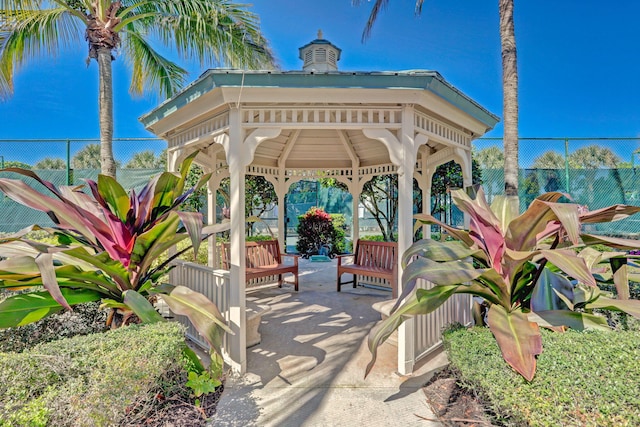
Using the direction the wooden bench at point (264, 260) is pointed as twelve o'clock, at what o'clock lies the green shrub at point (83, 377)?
The green shrub is roughly at 2 o'clock from the wooden bench.

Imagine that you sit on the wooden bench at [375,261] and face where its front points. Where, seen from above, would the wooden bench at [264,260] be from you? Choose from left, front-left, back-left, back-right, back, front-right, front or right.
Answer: front-right

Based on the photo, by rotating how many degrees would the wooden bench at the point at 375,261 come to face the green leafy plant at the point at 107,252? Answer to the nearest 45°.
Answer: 0° — it already faces it

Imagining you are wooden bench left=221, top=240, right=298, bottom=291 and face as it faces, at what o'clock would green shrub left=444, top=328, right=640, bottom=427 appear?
The green shrub is roughly at 1 o'clock from the wooden bench.

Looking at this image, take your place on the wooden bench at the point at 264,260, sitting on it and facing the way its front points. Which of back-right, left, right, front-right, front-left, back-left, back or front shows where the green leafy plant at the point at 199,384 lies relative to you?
front-right

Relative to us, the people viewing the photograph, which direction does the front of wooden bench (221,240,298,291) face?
facing the viewer and to the right of the viewer

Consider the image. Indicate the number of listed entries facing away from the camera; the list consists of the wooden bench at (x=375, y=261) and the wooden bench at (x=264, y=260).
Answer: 0

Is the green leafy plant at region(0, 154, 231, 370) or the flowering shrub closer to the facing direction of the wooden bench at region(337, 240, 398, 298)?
the green leafy plant

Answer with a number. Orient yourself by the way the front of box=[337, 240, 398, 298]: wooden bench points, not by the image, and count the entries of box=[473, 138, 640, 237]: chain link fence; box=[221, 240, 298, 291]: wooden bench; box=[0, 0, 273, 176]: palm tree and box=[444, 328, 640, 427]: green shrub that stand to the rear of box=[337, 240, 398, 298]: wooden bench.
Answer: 1

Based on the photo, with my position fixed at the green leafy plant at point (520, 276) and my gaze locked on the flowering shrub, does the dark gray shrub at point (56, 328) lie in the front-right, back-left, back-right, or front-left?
front-left

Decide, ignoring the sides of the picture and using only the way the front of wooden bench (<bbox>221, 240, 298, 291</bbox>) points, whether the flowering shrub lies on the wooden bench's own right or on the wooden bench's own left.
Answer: on the wooden bench's own left

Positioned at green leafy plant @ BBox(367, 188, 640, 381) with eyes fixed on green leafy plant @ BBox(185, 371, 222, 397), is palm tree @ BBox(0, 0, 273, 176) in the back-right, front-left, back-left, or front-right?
front-right

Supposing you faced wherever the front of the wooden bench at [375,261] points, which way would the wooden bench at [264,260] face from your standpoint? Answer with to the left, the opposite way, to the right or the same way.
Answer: to the left

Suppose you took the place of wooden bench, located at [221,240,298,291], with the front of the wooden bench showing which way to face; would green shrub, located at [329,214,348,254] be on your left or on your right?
on your left

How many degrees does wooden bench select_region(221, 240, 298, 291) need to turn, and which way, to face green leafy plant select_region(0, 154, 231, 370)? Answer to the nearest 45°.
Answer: approximately 45° to its right
